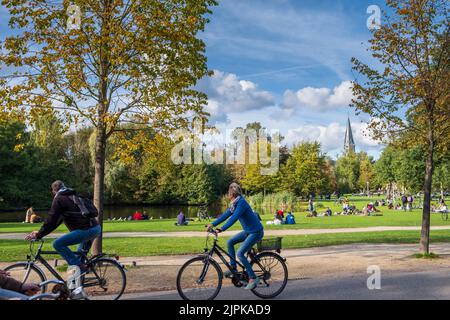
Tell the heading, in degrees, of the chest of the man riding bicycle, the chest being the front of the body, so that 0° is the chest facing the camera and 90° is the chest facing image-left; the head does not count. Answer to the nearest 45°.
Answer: approximately 90°

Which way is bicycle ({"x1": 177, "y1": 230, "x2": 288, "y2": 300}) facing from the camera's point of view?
to the viewer's left

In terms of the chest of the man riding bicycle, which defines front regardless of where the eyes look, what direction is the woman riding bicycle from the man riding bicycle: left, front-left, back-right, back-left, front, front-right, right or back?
back

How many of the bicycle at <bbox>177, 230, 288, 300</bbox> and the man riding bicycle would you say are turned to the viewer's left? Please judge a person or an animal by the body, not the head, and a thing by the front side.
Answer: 2

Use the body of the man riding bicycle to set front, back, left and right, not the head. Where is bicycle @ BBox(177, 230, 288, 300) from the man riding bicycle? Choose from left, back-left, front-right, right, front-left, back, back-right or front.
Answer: back

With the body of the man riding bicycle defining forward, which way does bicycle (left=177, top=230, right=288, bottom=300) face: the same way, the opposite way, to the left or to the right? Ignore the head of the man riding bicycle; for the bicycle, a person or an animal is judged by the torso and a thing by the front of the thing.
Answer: the same way
